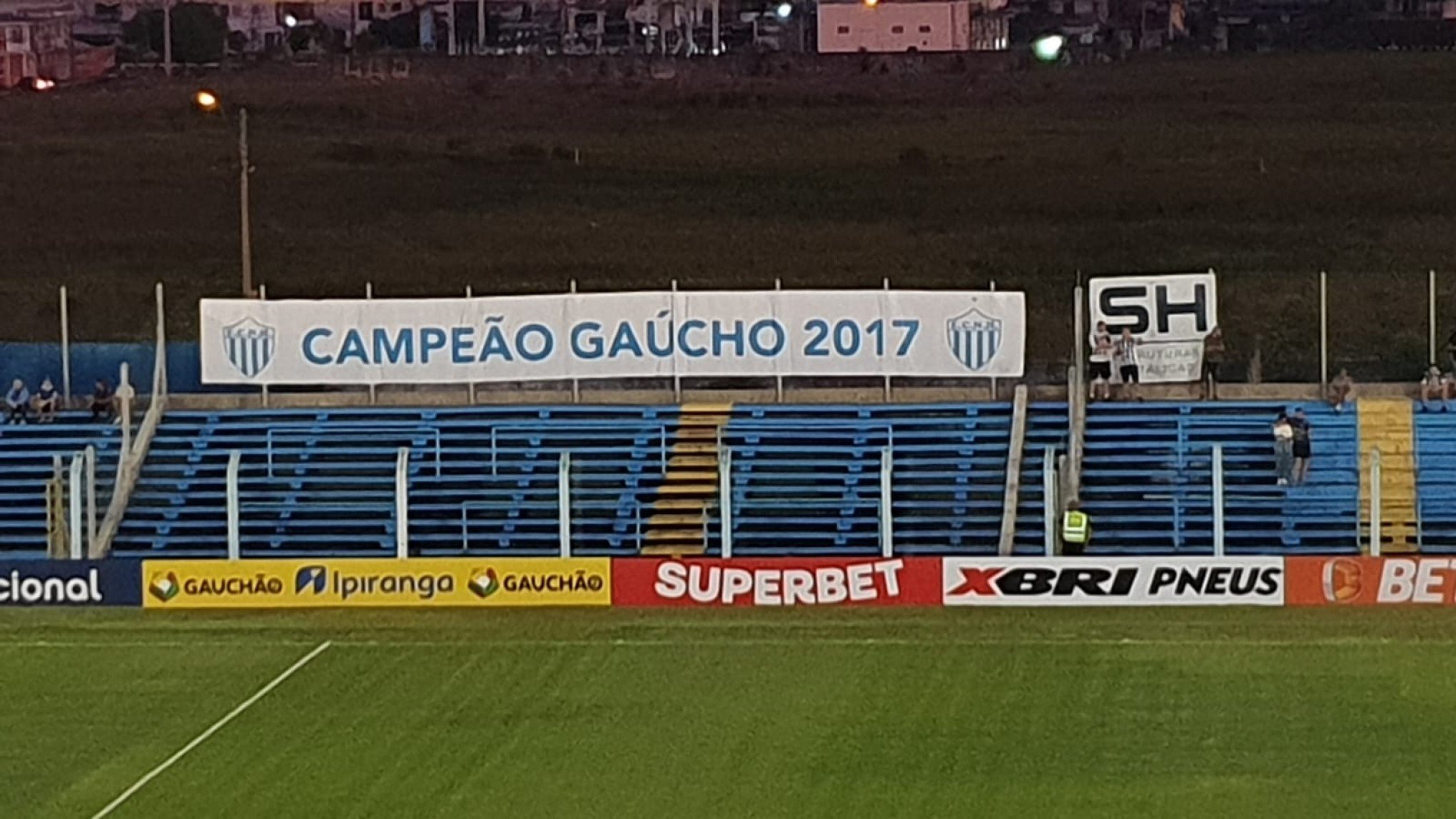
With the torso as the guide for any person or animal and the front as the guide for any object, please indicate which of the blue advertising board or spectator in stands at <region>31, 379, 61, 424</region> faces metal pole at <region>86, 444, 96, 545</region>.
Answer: the spectator in stands

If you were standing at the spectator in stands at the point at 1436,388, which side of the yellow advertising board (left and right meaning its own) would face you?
left

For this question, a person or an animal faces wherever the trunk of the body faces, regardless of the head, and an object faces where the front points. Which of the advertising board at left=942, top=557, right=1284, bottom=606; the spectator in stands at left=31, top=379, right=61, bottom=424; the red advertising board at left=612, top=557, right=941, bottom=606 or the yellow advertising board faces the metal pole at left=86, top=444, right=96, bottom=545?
the spectator in stands

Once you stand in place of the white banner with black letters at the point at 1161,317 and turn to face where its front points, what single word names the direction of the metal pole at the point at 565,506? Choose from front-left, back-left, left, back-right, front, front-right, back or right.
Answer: front-right

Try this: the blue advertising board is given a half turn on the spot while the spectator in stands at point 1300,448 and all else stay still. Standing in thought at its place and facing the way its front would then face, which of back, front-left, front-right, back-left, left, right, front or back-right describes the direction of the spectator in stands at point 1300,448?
right

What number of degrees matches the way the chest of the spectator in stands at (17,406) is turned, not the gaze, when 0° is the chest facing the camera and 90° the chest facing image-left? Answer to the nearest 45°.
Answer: approximately 0°

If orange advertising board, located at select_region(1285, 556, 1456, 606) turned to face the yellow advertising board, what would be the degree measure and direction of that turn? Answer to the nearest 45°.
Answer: approximately 90° to its right

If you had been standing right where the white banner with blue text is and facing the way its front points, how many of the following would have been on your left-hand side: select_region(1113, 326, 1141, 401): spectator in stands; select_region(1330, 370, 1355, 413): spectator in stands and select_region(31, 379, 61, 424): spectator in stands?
2

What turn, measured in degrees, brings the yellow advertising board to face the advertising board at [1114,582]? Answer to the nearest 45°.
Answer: approximately 90° to its left

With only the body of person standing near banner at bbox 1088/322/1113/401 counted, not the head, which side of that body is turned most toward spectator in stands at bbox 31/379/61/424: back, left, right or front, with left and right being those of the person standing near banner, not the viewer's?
right
